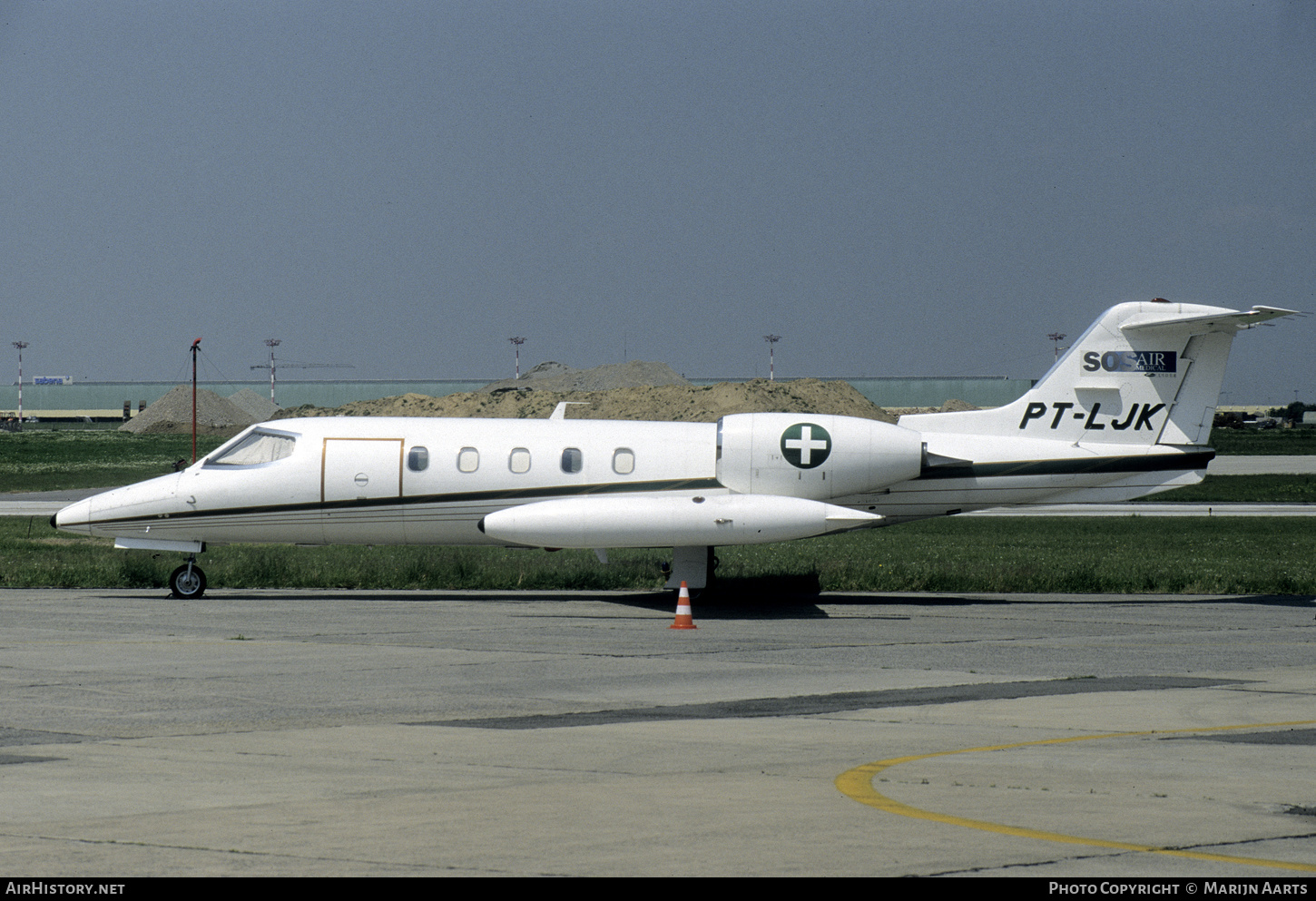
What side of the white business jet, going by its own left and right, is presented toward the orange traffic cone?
left

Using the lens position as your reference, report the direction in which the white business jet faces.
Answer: facing to the left of the viewer
